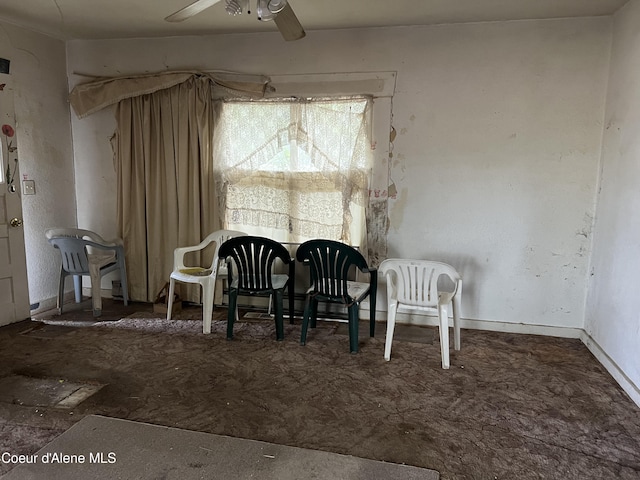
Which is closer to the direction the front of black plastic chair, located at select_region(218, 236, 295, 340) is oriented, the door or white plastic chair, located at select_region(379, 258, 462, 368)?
the door
